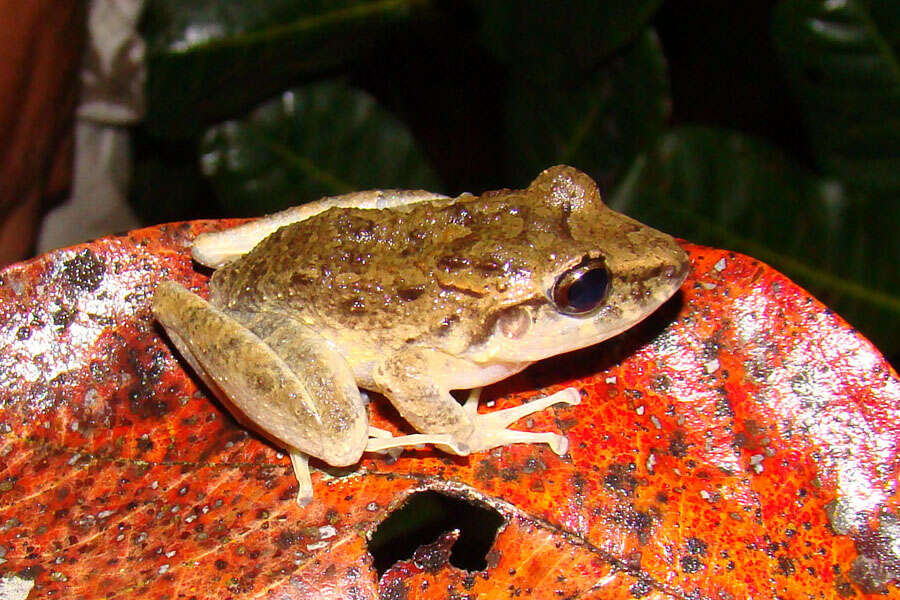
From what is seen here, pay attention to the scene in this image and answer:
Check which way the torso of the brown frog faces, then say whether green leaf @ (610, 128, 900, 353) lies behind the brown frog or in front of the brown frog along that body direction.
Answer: in front

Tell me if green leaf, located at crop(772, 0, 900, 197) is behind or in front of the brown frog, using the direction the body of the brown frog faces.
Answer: in front

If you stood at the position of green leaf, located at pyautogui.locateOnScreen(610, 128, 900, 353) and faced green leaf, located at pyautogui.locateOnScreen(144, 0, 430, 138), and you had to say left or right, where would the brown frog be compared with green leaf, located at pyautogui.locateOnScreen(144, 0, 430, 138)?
left

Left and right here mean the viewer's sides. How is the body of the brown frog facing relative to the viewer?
facing to the right of the viewer

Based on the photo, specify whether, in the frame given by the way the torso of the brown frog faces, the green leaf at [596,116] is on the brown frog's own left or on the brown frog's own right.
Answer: on the brown frog's own left

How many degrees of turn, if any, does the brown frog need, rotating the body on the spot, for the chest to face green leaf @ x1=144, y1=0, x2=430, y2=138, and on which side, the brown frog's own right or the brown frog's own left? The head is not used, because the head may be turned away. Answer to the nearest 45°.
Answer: approximately 90° to the brown frog's own left

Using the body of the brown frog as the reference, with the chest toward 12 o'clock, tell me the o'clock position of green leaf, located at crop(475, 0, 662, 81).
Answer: The green leaf is roughly at 10 o'clock from the brown frog.

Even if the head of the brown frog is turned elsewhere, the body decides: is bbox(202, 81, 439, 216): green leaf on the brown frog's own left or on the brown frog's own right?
on the brown frog's own left
